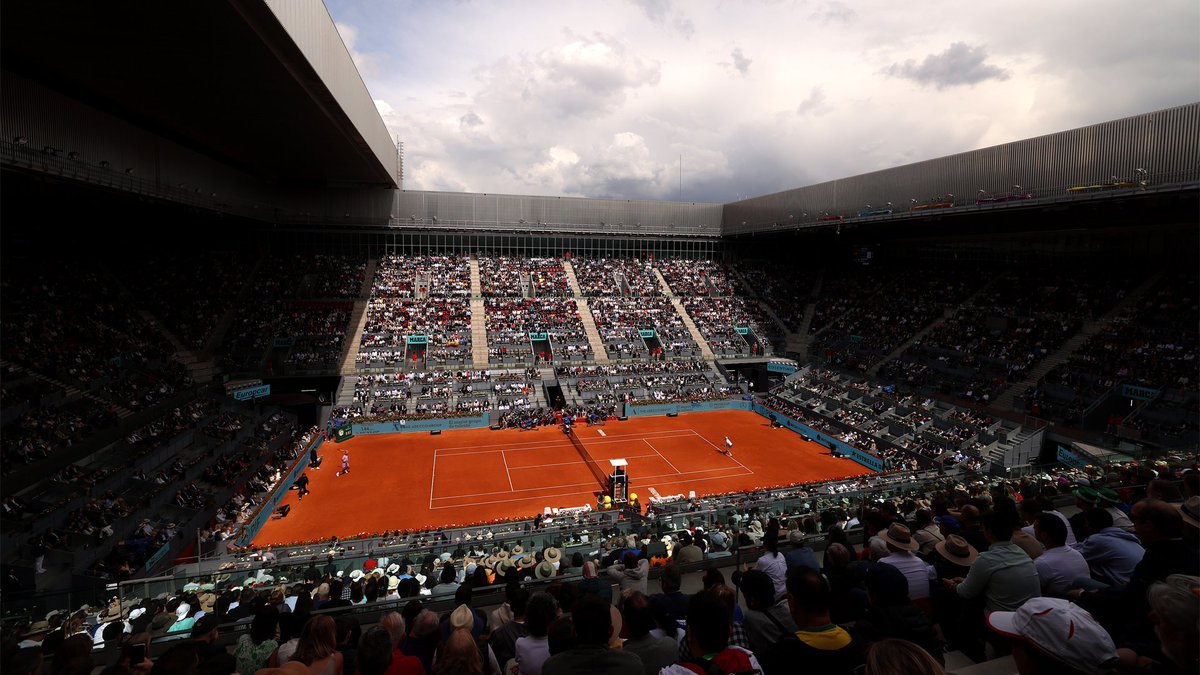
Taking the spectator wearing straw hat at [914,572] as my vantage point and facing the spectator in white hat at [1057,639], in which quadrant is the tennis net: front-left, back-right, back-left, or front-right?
back-right

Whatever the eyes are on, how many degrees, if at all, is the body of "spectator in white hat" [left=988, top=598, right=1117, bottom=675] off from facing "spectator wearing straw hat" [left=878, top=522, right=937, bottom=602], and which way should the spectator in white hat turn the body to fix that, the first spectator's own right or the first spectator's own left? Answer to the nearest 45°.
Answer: approximately 45° to the first spectator's own right

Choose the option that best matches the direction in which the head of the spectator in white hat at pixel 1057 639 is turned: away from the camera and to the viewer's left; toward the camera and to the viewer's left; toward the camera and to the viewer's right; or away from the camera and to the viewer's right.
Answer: away from the camera and to the viewer's left

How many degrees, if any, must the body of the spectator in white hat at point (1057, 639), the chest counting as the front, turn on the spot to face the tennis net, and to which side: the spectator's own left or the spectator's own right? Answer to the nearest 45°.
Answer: approximately 45° to the spectator's own right

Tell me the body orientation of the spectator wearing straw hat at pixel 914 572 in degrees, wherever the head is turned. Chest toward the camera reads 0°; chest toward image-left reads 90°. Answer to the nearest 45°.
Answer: approximately 135°

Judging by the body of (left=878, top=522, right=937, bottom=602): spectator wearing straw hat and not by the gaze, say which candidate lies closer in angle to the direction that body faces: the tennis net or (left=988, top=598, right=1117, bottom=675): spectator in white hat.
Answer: the tennis net

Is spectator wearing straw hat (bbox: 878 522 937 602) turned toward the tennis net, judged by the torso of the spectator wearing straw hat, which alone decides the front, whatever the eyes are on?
yes
